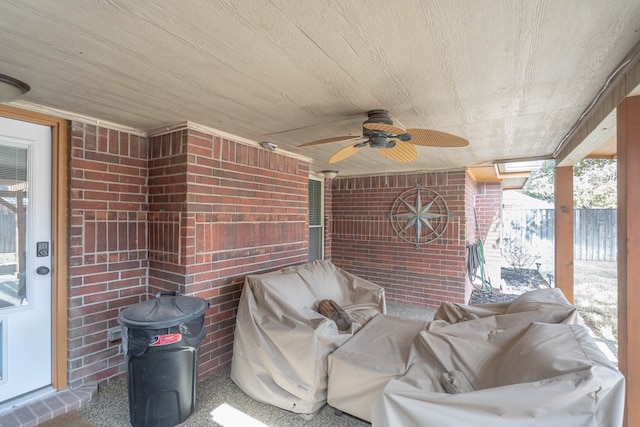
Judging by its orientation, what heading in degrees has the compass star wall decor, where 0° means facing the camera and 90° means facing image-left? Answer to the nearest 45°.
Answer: approximately 0°

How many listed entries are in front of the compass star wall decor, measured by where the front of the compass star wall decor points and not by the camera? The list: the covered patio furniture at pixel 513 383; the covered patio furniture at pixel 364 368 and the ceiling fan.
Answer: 3

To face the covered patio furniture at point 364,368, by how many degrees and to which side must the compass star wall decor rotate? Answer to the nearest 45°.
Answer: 0° — it already faces it

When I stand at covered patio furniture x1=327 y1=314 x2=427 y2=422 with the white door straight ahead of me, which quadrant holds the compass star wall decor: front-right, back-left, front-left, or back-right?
back-right

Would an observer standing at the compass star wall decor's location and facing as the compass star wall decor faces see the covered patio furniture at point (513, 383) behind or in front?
in front

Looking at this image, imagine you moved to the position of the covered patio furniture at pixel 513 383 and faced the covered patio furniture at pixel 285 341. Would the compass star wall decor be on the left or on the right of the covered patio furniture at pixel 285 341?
right

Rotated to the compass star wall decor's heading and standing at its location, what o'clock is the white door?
The white door is roughly at 1 o'clock from the compass star wall decor.

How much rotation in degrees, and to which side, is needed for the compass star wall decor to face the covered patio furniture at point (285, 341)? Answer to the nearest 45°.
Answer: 0° — it already faces it

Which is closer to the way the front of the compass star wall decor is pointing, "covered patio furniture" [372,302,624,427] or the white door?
the covered patio furniture

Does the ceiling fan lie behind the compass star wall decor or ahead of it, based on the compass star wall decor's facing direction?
ahead
